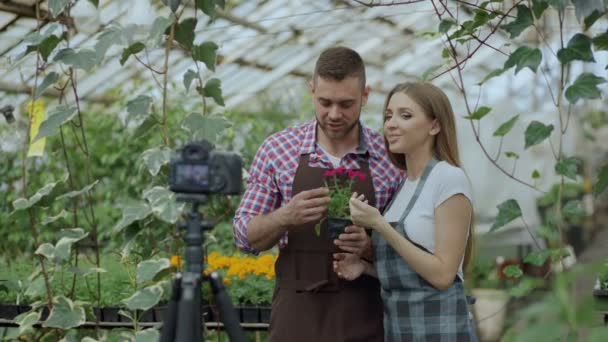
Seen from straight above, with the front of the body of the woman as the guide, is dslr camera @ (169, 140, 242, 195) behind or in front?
in front

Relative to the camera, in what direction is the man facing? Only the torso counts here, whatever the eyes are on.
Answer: toward the camera

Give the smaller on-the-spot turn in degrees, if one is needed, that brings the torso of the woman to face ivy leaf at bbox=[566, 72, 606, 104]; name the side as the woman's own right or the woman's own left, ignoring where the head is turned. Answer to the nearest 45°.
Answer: approximately 180°

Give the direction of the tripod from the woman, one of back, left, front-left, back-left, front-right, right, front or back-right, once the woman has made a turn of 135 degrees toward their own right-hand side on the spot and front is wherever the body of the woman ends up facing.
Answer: back-left

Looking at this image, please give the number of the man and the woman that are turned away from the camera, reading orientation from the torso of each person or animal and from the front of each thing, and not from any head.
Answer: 0

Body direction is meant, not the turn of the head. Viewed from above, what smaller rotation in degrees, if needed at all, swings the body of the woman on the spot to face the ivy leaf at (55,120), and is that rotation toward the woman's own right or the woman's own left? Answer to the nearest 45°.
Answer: approximately 45° to the woman's own right

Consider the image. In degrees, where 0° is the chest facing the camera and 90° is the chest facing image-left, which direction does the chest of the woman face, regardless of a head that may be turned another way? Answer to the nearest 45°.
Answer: approximately 45°

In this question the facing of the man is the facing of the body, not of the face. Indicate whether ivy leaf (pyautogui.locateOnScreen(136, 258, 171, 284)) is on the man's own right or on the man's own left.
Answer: on the man's own right

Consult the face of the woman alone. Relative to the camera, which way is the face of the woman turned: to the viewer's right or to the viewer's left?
to the viewer's left
